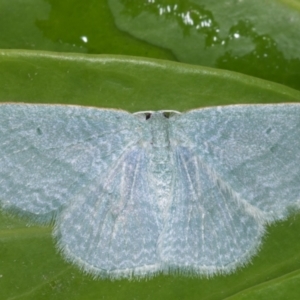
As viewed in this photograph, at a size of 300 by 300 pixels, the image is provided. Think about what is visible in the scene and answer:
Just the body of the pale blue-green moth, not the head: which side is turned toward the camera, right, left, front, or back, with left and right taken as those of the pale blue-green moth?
back

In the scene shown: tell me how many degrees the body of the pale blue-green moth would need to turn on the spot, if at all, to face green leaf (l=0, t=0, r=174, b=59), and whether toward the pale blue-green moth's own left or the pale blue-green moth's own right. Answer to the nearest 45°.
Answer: approximately 45° to the pale blue-green moth's own left
